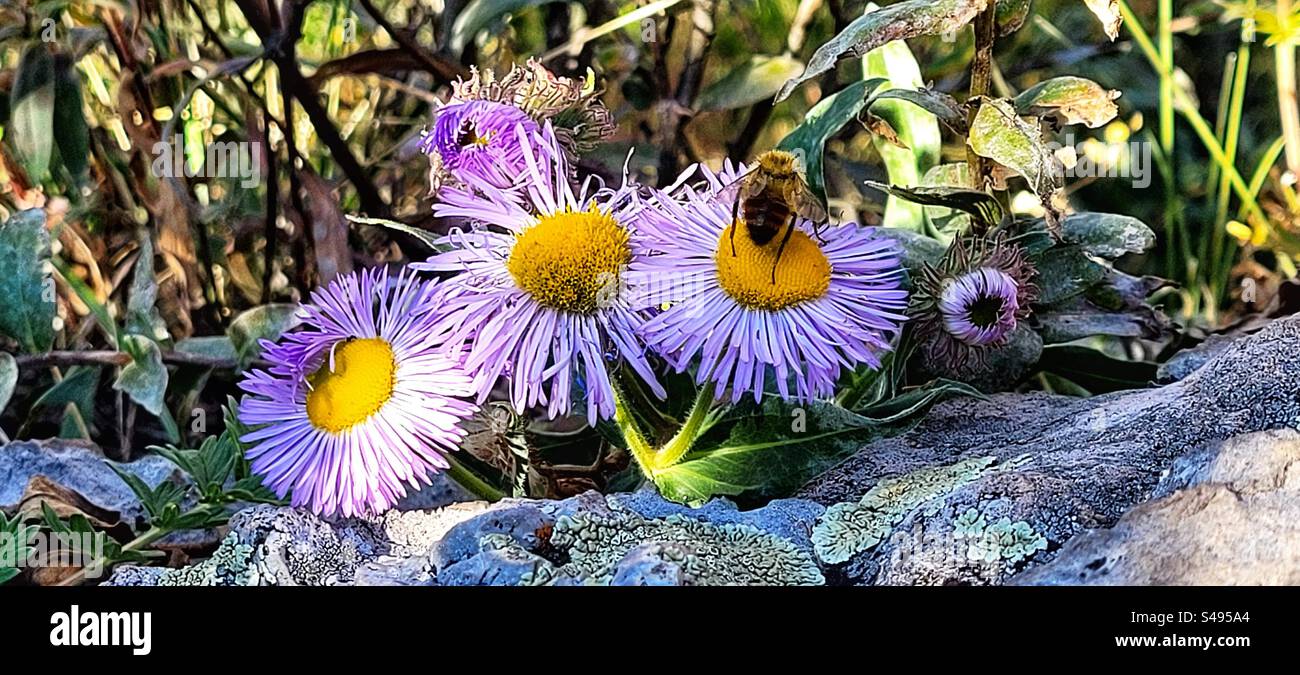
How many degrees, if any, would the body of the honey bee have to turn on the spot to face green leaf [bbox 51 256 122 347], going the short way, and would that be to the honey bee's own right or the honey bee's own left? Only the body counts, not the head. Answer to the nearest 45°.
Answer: approximately 90° to the honey bee's own left

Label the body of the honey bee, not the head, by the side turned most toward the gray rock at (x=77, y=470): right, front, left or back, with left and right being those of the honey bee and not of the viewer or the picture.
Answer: left

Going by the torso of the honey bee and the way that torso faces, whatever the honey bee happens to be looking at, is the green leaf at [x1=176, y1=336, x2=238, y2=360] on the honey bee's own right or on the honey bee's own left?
on the honey bee's own left

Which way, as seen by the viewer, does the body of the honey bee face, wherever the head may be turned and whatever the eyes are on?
away from the camera

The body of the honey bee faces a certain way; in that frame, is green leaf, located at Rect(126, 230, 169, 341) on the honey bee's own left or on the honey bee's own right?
on the honey bee's own left
